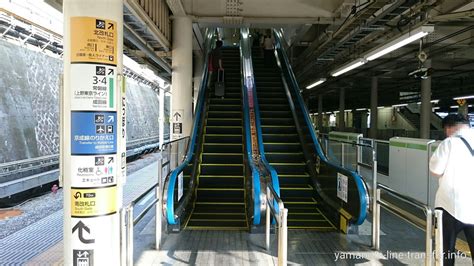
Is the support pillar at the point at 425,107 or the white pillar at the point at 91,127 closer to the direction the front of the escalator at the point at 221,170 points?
the white pillar

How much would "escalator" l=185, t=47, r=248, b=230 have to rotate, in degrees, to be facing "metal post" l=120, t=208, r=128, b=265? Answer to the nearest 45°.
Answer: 0° — it already faces it

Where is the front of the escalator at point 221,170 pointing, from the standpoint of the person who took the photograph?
facing the viewer

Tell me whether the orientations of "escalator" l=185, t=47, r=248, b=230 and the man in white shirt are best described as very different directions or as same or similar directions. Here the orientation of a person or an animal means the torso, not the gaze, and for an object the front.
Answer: very different directions

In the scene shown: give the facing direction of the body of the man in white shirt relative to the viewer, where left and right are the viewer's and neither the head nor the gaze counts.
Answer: facing away from the viewer and to the left of the viewer

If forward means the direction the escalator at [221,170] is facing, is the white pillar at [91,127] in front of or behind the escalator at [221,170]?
in front

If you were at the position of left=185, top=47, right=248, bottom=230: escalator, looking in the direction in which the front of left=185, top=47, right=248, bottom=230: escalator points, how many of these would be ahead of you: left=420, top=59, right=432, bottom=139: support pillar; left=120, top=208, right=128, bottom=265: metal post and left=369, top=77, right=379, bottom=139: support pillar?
1

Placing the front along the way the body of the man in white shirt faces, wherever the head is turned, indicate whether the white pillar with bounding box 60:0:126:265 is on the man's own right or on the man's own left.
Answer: on the man's own left

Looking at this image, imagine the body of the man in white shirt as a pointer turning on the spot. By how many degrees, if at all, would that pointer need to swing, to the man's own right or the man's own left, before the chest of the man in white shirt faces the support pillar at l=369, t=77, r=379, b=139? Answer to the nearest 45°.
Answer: approximately 45° to the man's own right

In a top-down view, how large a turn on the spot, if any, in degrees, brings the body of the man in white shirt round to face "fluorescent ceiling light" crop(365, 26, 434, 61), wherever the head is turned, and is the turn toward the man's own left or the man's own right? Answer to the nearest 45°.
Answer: approximately 45° to the man's own right

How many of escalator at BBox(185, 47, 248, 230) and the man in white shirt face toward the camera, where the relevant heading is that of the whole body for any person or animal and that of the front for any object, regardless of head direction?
1
